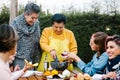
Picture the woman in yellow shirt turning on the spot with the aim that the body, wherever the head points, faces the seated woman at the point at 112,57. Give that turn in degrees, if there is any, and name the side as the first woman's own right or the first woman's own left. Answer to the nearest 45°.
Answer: approximately 45° to the first woman's own left

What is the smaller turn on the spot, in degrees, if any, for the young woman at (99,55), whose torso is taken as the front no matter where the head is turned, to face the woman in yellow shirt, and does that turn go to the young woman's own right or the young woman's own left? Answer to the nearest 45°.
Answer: approximately 45° to the young woman's own right

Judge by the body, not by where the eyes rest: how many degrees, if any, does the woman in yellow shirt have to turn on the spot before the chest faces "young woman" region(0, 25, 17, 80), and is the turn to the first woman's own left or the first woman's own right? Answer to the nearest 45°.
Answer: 0° — they already face them

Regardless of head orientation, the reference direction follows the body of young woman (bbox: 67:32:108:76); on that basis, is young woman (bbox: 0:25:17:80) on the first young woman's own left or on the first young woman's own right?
on the first young woman's own left

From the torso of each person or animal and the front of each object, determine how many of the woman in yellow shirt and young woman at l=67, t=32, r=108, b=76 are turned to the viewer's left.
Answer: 1

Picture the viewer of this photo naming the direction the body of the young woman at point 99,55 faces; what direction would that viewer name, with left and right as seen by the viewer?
facing to the left of the viewer

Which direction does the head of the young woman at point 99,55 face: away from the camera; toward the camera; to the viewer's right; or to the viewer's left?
to the viewer's left

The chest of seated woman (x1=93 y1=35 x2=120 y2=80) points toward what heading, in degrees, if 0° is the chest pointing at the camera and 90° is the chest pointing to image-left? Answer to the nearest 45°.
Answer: approximately 45°

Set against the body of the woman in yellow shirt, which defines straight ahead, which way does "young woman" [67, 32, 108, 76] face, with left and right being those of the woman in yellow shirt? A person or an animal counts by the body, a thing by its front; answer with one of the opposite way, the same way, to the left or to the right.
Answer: to the right
